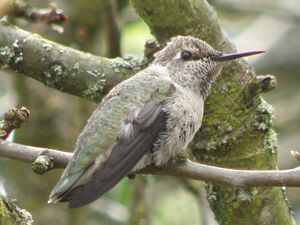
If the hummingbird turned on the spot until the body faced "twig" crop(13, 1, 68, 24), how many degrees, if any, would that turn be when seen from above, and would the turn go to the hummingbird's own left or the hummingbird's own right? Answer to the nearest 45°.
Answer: approximately 135° to the hummingbird's own left

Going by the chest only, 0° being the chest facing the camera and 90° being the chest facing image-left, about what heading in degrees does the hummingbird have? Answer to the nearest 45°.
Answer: approximately 270°

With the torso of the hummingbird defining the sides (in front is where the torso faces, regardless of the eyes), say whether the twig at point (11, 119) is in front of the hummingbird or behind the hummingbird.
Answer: behind
